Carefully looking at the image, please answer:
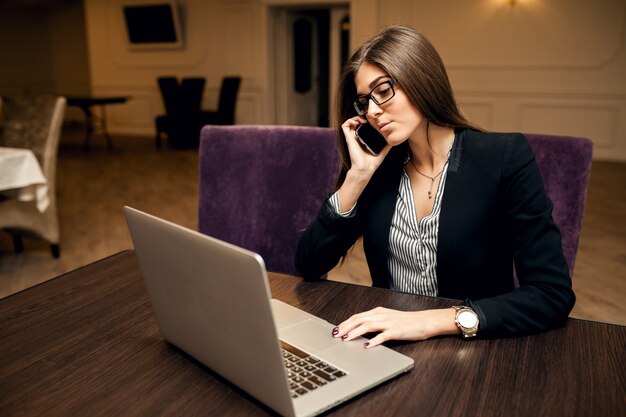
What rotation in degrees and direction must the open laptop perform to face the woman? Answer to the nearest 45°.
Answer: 0° — it already faces them

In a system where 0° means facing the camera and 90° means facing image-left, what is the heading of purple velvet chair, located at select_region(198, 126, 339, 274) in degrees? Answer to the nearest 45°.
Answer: approximately 0°

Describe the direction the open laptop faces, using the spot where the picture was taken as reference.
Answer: facing away from the viewer and to the right of the viewer

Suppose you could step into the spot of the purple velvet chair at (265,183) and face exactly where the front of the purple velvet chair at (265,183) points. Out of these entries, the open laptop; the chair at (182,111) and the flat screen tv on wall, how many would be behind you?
2

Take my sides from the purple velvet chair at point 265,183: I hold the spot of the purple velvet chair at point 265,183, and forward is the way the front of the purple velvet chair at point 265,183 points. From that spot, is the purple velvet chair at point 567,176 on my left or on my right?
on my left

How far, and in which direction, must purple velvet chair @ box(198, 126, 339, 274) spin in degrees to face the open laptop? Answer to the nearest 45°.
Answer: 0° — it already faces it

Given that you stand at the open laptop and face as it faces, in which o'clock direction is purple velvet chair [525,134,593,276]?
The purple velvet chair is roughly at 12 o'clock from the open laptop.

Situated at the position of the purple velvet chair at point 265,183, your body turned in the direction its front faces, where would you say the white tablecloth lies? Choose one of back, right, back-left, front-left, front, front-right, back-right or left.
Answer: back-right

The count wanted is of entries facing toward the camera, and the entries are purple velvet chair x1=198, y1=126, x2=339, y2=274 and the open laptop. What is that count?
1

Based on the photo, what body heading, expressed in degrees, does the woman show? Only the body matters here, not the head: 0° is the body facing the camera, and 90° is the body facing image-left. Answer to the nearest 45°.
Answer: approximately 45°

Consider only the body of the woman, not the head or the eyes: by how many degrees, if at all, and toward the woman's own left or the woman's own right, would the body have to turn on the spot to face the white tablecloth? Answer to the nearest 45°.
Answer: approximately 90° to the woman's own right

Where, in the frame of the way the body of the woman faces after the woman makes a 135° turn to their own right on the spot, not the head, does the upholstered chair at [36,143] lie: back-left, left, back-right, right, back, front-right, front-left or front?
front-left
